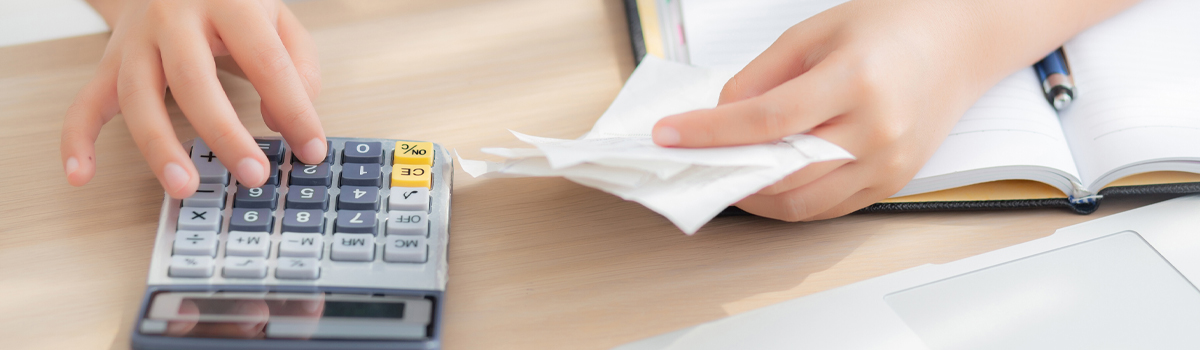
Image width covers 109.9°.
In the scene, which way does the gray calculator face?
away from the camera

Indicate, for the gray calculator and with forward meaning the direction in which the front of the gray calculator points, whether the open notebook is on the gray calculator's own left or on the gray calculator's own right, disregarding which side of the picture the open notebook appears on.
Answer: on the gray calculator's own right
